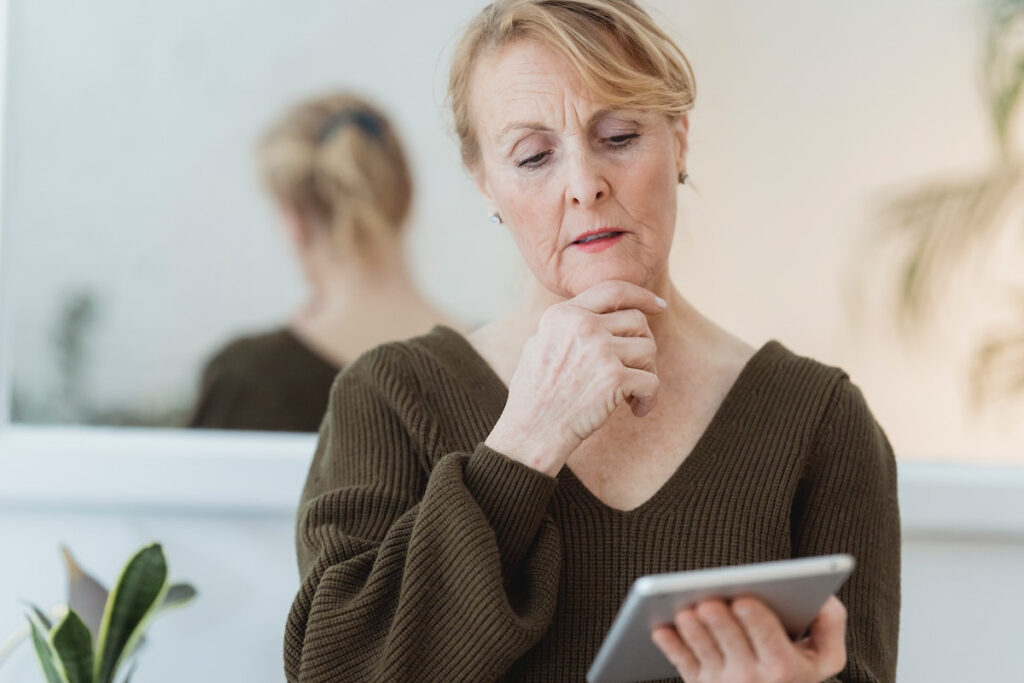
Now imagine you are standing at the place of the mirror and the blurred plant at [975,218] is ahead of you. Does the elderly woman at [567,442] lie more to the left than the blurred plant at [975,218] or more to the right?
right

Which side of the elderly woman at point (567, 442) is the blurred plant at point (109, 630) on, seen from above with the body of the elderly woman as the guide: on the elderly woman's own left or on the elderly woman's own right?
on the elderly woman's own right

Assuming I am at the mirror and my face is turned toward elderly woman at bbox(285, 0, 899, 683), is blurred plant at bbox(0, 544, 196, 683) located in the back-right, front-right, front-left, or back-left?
front-right

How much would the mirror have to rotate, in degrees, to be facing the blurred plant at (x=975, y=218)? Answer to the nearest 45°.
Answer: approximately 90° to its left

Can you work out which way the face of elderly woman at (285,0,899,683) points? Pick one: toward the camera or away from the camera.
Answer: toward the camera

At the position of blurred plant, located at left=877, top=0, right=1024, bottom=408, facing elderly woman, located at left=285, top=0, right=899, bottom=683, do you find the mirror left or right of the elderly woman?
right

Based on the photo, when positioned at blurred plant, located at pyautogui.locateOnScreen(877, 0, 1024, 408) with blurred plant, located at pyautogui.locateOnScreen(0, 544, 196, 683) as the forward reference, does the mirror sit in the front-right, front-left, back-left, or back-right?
front-right

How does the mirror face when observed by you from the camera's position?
facing the viewer

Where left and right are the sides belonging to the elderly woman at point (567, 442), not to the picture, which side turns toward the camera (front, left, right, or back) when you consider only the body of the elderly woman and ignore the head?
front

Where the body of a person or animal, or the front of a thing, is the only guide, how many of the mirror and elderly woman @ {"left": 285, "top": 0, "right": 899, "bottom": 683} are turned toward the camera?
2

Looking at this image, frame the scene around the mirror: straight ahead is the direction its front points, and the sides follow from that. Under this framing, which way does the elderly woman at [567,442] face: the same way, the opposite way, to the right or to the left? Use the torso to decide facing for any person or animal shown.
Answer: the same way
